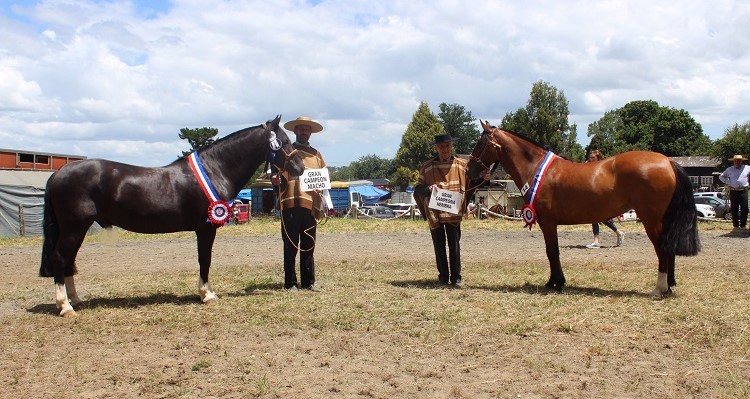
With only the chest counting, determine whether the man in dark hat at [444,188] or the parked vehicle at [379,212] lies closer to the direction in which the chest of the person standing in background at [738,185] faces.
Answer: the man in dark hat

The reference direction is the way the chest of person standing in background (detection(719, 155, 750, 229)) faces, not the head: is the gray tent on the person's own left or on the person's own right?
on the person's own right

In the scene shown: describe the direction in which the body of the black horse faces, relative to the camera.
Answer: to the viewer's right

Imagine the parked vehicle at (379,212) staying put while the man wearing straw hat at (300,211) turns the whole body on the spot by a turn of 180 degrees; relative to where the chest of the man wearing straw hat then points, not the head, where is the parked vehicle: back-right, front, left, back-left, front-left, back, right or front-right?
front

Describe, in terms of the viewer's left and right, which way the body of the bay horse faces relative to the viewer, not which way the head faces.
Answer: facing to the left of the viewer

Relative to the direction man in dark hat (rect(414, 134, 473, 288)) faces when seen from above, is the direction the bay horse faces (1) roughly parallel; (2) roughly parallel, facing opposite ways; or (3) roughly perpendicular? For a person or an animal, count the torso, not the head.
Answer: roughly perpendicular

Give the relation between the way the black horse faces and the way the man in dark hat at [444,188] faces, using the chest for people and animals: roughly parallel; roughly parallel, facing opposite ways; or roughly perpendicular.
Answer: roughly perpendicular

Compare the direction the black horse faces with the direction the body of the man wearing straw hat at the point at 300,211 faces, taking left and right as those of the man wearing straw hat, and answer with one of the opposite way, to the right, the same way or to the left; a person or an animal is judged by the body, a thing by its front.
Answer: to the left

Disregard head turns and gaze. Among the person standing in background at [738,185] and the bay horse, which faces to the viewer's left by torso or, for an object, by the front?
the bay horse

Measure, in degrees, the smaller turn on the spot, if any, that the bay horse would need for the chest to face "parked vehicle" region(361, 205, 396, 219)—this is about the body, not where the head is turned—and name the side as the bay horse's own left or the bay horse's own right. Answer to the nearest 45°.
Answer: approximately 45° to the bay horse's own right
